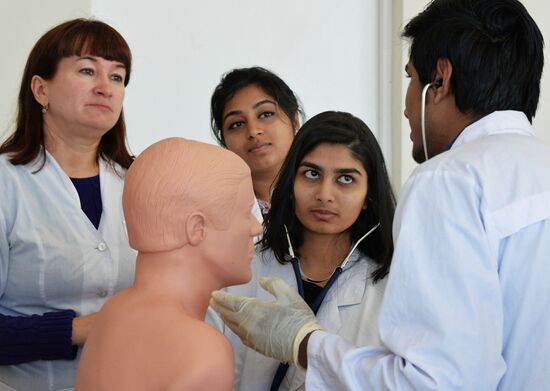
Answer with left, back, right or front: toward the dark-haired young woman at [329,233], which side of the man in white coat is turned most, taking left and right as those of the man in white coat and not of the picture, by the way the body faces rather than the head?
front

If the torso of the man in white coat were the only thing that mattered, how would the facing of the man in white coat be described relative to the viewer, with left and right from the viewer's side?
facing away from the viewer and to the left of the viewer

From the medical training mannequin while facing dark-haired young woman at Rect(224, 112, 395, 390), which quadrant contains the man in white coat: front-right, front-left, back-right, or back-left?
front-right

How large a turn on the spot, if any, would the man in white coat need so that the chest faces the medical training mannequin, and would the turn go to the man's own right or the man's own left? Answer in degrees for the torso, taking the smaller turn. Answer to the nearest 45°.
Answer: approximately 45° to the man's own left

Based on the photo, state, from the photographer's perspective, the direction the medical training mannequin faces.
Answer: facing away from the viewer and to the right of the viewer

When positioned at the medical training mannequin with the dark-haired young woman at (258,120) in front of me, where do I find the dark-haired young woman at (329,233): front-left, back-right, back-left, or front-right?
front-right

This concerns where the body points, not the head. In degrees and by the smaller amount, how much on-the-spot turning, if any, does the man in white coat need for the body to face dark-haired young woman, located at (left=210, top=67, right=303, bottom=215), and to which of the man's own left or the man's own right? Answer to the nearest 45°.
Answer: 0° — they already face them

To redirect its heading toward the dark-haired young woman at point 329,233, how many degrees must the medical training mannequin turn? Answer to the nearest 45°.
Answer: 0° — it already faces them

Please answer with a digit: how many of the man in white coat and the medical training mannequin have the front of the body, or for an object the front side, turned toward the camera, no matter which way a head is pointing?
0

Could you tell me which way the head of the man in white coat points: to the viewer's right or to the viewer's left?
to the viewer's left
